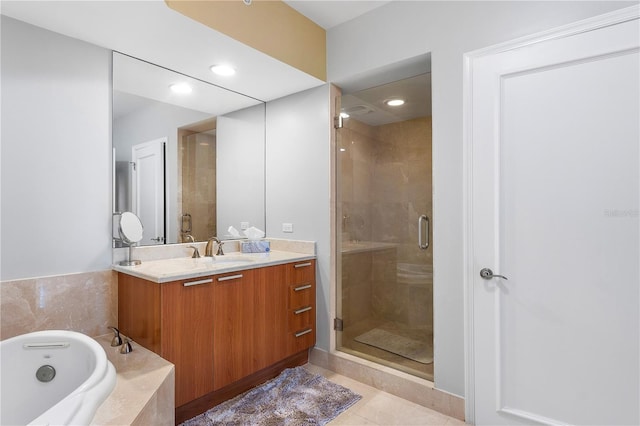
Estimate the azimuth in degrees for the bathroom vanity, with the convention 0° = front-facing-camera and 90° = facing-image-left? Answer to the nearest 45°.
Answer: approximately 315°

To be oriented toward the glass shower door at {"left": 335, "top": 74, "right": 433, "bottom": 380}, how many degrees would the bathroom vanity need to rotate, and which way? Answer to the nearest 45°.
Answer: approximately 45° to its left

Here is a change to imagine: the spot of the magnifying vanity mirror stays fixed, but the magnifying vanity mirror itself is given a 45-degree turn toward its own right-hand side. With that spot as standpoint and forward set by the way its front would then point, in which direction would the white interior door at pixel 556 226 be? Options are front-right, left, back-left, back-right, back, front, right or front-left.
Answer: front-left

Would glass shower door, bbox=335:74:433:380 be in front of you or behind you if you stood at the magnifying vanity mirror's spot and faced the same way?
in front

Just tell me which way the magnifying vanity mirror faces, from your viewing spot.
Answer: facing the viewer and to the right of the viewer

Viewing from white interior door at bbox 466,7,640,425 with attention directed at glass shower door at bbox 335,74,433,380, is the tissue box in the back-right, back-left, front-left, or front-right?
front-left

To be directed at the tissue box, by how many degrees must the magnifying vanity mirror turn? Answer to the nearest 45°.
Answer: approximately 45° to its left

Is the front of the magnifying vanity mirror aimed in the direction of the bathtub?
no
